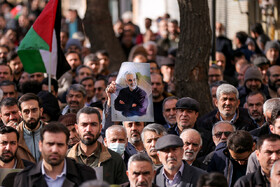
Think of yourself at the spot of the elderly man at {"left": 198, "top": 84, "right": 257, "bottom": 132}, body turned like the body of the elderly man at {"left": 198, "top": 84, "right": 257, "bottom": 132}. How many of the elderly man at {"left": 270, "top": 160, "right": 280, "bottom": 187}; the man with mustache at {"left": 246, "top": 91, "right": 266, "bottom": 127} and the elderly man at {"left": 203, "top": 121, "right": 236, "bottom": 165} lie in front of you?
2

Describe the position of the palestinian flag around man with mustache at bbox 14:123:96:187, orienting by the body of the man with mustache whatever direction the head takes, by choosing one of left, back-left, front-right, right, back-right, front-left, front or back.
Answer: back

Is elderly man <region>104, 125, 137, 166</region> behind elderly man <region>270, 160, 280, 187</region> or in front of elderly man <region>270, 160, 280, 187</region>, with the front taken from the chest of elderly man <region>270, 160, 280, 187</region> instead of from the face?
behind

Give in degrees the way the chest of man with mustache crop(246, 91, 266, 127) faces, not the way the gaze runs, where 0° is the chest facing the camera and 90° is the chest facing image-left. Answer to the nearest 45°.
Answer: approximately 0°

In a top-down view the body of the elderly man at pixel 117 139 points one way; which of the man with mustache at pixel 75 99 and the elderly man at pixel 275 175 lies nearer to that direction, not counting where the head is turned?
the elderly man

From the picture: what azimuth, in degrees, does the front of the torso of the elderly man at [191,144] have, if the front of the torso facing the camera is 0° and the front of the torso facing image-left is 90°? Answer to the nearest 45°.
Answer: approximately 45°
